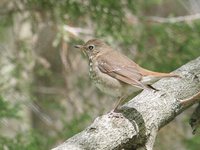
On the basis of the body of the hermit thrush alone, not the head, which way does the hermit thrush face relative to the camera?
to the viewer's left

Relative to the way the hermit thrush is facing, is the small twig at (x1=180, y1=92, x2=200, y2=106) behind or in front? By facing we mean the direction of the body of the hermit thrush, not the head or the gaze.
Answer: behind
